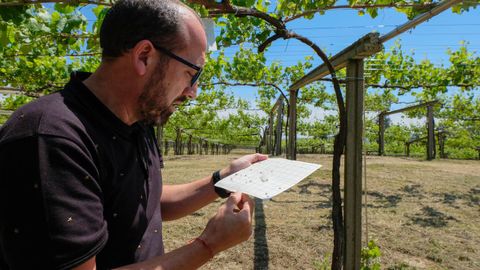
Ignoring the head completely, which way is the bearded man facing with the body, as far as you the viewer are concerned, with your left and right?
facing to the right of the viewer

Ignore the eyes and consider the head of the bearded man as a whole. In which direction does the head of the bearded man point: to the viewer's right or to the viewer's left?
to the viewer's right

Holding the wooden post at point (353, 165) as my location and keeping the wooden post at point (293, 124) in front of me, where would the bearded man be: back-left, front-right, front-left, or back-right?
back-left

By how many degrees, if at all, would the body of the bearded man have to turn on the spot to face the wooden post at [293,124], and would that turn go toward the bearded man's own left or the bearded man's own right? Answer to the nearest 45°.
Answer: approximately 45° to the bearded man's own left
